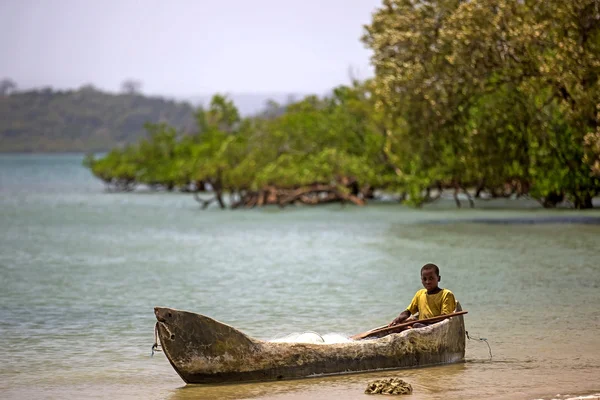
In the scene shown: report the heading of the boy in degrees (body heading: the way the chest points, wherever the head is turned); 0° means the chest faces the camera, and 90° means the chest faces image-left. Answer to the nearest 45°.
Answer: approximately 45°

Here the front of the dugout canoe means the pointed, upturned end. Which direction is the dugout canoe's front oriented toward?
to the viewer's left
